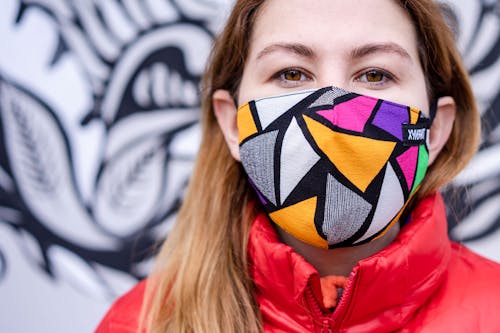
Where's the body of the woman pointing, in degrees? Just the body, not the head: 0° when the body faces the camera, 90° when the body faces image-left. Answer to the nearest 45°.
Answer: approximately 0°
